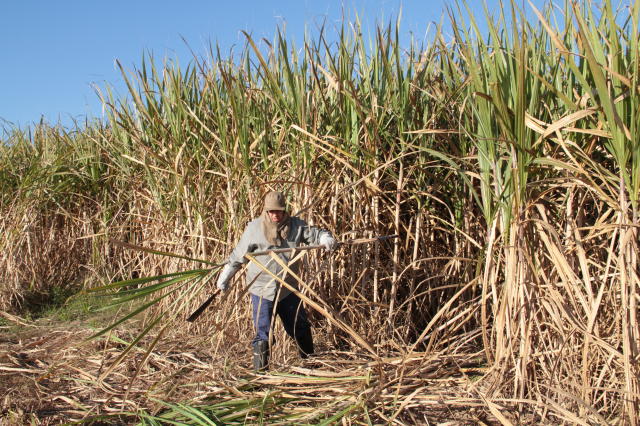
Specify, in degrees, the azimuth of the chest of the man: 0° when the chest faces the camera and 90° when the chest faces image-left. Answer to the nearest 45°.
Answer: approximately 0°
